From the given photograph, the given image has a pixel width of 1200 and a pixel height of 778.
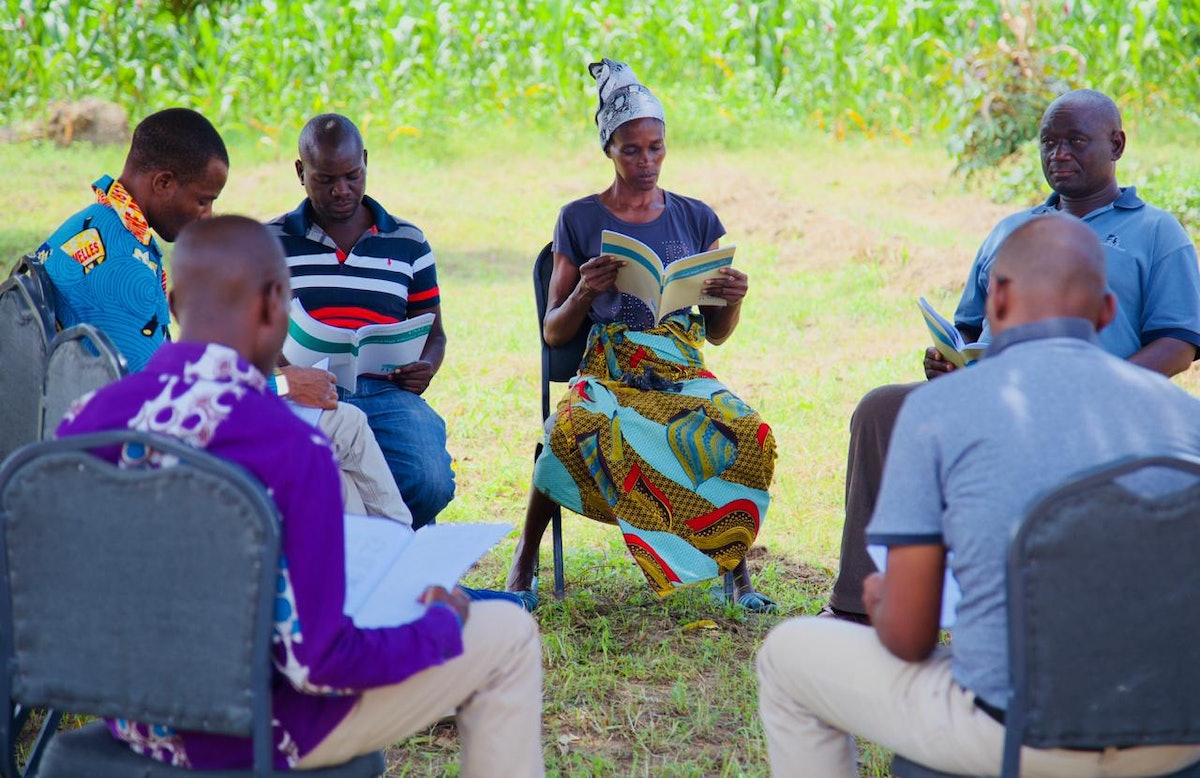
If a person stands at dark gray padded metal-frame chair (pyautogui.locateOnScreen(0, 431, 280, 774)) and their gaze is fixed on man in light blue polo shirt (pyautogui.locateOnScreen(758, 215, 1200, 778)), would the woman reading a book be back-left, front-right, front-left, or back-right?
front-left

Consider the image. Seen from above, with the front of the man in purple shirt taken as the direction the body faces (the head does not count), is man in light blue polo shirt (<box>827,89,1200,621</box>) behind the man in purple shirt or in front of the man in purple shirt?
in front

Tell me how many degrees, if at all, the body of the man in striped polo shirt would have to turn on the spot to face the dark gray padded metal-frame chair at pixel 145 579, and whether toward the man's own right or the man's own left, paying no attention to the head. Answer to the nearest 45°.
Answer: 0° — they already face it

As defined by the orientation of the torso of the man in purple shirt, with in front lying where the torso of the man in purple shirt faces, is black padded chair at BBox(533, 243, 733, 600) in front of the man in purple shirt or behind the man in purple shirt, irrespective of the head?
in front

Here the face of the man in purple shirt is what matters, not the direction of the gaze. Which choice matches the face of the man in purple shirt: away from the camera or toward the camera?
away from the camera

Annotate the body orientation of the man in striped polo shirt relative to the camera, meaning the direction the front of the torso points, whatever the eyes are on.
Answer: toward the camera

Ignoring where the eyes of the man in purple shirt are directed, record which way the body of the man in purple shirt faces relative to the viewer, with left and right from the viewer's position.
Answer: facing away from the viewer and to the right of the viewer

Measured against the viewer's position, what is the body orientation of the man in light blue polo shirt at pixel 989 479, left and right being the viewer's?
facing away from the viewer and to the left of the viewer

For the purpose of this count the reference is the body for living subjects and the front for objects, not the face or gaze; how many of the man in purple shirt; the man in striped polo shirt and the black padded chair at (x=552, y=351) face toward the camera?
2

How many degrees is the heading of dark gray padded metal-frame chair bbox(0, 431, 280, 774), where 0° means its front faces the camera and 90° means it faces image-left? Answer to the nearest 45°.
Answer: approximately 225°

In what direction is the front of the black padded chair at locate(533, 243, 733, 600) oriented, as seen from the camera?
facing the viewer

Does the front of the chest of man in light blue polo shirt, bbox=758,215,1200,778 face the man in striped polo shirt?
yes

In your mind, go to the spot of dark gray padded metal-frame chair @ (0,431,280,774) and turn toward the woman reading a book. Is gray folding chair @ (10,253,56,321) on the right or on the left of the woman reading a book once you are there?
left

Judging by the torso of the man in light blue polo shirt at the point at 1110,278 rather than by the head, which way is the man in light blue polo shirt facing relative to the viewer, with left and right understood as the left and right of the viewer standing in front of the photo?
facing the viewer and to the left of the viewer

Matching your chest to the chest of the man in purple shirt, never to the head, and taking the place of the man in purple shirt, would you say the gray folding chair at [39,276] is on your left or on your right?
on your left

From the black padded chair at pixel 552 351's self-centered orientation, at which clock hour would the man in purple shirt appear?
The man in purple shirt is roughly at 12 o'clock from the black padded chair.

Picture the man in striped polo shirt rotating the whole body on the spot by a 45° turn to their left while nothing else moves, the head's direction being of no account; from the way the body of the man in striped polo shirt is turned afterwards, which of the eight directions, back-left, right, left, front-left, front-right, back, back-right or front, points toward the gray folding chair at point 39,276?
right
